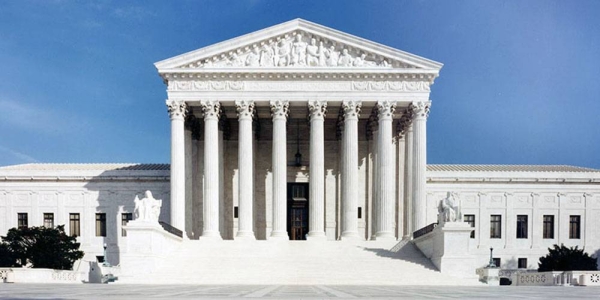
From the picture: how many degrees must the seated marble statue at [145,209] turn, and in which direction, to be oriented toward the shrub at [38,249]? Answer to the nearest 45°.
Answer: approximately 135° to its right

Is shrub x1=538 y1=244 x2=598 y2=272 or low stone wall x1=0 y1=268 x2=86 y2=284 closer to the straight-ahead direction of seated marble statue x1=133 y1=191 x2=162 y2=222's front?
the low stone wall

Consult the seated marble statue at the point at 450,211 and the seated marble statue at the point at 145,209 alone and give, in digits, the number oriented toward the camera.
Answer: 2

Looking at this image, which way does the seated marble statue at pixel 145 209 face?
toward the camera

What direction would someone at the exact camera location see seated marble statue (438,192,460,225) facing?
facing the viewer

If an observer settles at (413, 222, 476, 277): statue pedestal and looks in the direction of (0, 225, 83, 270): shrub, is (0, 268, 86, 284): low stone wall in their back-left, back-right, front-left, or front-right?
front-left

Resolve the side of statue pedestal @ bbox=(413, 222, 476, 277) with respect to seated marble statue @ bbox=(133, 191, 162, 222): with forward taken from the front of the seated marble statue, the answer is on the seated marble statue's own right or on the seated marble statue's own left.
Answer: on the seated marble statue's own left

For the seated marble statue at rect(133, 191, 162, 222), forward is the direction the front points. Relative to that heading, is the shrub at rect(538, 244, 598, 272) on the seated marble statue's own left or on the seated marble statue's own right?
on the seated marble statue's own left

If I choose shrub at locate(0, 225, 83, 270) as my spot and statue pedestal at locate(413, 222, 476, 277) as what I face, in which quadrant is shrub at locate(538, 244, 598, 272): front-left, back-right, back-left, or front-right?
front-left

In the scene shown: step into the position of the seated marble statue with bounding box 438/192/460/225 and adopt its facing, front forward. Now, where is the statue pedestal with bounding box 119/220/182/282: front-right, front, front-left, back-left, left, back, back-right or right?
right

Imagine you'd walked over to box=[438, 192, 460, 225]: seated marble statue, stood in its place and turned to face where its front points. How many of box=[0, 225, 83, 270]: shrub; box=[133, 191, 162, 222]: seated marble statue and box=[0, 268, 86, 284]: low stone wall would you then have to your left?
0
